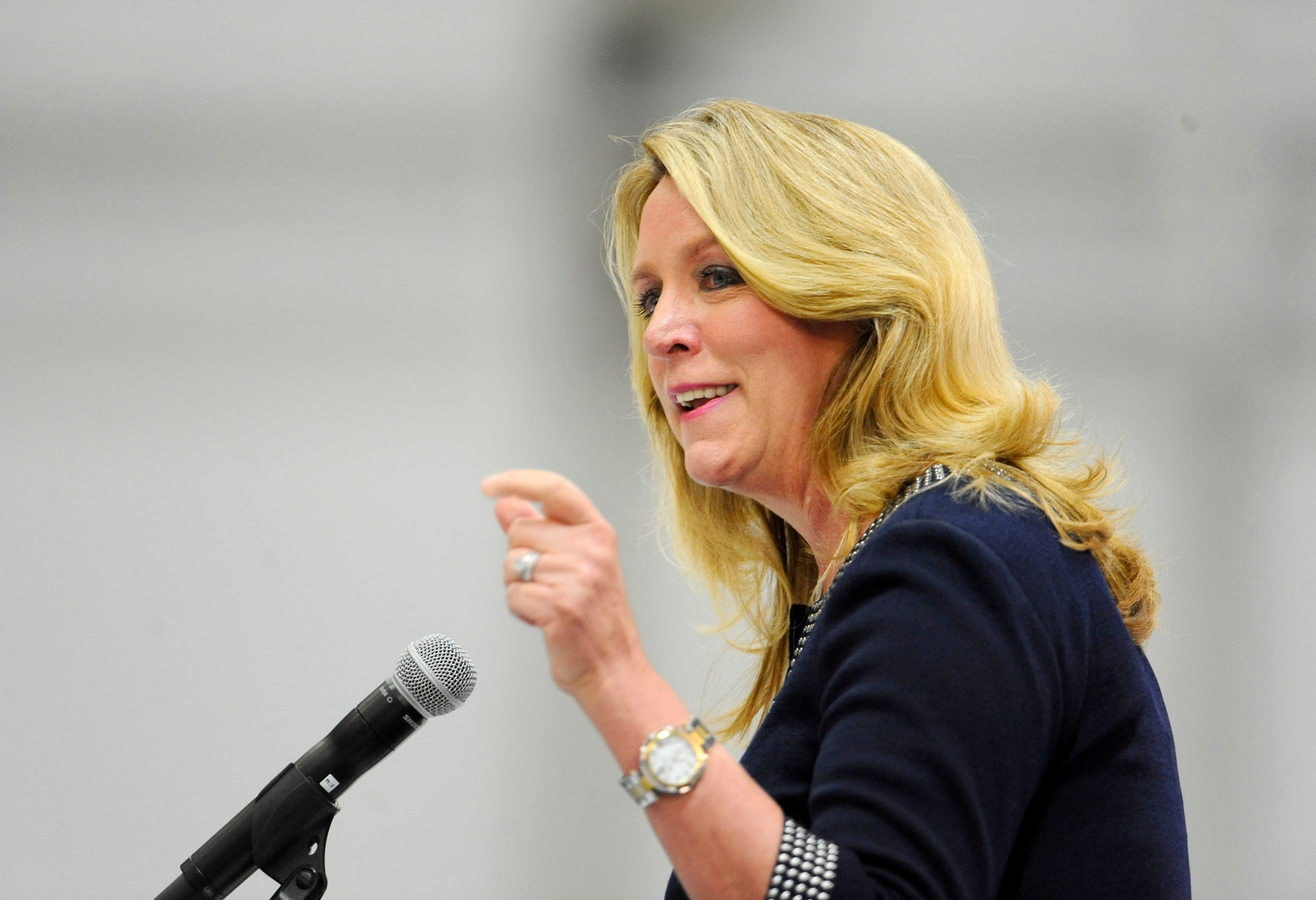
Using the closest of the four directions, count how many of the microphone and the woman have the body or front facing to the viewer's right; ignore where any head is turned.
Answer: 1

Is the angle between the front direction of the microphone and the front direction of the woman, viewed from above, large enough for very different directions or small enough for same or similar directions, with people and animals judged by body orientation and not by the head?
very different directions

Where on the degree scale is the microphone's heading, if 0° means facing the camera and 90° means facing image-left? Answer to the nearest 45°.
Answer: approximately 270°

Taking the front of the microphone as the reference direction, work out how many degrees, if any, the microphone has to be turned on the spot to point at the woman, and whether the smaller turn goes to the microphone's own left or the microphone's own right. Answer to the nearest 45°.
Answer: approximately 45° to the microphone's own right

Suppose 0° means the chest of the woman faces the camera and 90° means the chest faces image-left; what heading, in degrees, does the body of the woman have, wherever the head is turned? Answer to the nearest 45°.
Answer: approximately 90°

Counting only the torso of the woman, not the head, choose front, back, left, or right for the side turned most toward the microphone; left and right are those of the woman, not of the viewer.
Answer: front

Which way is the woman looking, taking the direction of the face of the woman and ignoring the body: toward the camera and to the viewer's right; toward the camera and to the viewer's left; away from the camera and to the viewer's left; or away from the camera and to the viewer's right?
toward the camera and to the viewer's left
